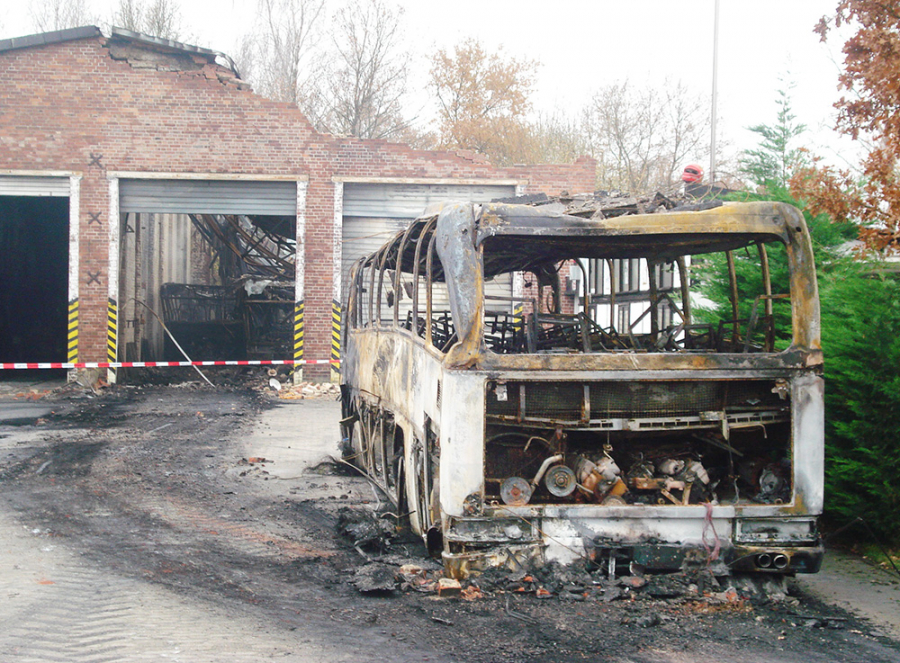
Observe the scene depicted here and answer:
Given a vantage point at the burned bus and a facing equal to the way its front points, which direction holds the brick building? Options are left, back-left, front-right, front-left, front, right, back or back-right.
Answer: front-left

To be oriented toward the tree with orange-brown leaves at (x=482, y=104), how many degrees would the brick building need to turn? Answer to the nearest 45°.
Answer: approximately 135° to its left

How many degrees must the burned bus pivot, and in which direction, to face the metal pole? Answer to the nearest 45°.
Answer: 0° — it already faces it

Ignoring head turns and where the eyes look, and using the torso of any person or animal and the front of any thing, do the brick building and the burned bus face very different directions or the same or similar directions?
very different directions

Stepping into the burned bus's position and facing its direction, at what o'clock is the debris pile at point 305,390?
The debris pile is roughly at 11 o'clock from the burned bus.

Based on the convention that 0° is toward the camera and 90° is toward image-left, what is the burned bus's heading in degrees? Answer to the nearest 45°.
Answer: approximately 180°

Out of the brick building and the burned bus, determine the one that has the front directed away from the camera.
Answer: the burned bus

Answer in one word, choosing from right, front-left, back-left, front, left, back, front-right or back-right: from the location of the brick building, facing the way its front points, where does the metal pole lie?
left

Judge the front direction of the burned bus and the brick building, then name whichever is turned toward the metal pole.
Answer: the burned bus

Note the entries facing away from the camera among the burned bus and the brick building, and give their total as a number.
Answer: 1

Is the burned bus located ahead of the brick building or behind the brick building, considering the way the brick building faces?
ahead
